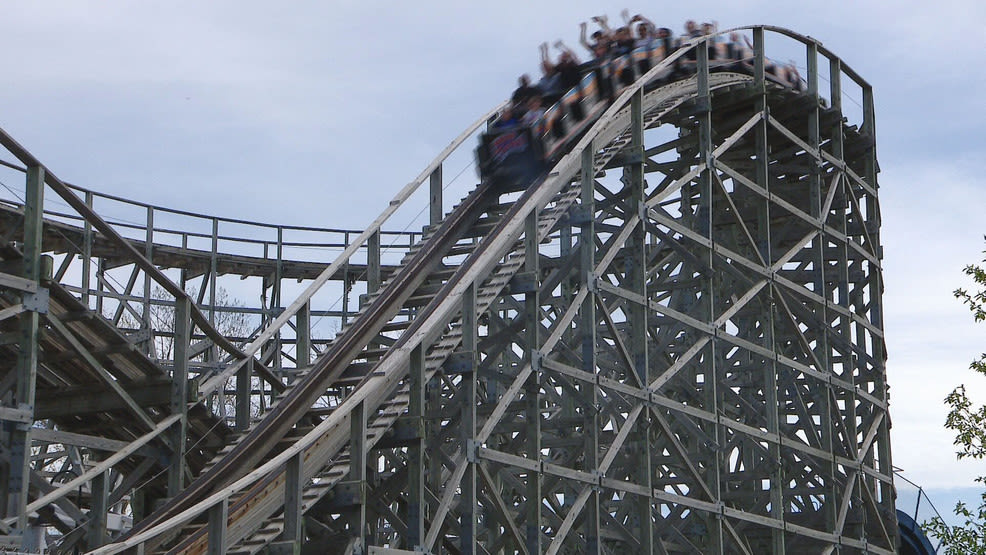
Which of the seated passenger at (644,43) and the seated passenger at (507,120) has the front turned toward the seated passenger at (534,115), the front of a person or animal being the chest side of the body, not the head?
the seated passenger at (644,43)

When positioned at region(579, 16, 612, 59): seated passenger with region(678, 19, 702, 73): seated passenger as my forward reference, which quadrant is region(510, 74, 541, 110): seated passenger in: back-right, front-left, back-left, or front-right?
back-right

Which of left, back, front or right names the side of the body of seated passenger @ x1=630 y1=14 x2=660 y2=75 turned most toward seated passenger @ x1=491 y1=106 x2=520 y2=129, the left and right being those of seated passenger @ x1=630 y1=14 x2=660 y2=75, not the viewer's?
front

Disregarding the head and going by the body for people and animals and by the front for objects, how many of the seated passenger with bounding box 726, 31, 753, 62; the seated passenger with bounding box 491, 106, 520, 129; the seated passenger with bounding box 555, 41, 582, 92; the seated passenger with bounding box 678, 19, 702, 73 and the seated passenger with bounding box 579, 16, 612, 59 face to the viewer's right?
0

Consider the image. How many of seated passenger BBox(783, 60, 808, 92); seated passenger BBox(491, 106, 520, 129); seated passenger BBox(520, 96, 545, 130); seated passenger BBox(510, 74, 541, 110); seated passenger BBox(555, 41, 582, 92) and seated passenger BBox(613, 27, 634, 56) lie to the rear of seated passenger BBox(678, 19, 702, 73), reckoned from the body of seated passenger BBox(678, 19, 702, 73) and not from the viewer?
1

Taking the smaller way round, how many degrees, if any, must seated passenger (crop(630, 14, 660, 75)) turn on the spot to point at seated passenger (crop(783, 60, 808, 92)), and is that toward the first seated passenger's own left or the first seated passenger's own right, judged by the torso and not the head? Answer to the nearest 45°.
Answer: approximately 180°

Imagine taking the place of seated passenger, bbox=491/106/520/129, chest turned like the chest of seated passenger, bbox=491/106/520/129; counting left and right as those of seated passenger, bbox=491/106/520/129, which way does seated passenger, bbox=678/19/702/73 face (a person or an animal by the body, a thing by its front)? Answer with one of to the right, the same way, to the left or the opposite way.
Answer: the same way

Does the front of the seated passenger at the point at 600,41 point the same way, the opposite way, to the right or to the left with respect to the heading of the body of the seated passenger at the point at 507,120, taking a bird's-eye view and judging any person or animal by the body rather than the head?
the same way

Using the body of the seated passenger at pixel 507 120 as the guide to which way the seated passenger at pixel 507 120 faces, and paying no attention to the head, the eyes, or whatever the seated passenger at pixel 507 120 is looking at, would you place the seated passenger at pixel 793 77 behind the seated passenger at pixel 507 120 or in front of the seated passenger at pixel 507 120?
behind

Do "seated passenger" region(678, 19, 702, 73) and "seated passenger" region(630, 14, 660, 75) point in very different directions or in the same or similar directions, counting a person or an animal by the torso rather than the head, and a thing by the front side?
same or similar directions

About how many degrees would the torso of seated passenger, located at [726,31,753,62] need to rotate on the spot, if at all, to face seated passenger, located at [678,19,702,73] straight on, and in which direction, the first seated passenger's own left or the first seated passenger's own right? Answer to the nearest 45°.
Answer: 0° — they already face them

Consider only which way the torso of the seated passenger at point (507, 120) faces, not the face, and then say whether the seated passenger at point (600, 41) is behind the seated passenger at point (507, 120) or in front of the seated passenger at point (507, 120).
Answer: behind

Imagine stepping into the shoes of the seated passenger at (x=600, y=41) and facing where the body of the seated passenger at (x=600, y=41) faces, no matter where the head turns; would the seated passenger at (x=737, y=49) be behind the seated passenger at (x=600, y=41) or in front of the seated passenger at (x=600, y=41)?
behind

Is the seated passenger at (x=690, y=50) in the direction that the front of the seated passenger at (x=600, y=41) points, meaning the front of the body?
no

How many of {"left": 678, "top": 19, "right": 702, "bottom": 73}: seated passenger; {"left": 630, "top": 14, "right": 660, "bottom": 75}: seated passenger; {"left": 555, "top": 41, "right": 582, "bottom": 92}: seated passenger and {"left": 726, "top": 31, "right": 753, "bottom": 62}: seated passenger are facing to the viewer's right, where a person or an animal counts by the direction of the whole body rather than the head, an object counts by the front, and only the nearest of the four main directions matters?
0

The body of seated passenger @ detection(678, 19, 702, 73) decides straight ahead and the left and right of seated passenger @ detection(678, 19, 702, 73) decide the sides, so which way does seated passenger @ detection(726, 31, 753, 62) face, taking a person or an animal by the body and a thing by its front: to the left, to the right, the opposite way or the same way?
the same way

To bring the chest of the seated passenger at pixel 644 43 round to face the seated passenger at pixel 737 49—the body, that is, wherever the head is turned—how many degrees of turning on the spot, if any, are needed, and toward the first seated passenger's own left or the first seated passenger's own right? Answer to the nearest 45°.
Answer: approximately 135° to the first seated passenger's own left

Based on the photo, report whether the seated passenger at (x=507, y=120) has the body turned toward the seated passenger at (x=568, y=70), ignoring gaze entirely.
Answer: no

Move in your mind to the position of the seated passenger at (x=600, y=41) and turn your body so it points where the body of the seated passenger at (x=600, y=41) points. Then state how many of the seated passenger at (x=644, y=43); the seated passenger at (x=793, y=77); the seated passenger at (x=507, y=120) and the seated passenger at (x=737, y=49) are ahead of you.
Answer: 1

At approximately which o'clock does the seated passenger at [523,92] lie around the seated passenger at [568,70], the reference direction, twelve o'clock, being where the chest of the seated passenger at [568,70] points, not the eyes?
the seated passenger at [523,92] is roughly at 1 o'clock from the seated passenger at [568,70].

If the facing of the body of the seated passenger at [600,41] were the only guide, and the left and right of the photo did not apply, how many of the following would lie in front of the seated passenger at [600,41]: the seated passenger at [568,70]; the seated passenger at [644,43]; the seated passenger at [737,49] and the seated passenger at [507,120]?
2
